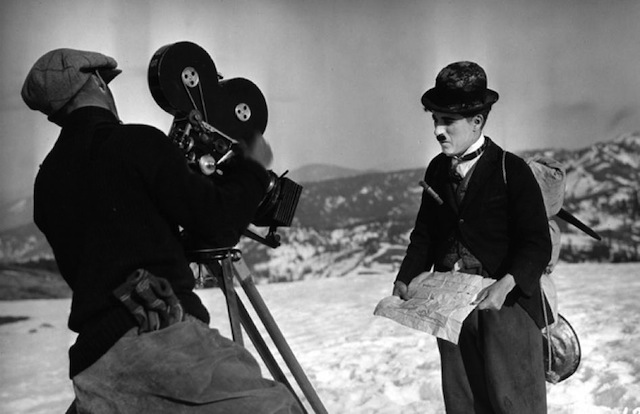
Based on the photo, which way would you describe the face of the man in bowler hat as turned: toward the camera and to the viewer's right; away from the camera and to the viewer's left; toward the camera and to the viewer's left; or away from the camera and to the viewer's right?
toward the camera and to the viewer's left

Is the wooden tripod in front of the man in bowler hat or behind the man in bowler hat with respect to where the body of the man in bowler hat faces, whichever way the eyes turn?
in front

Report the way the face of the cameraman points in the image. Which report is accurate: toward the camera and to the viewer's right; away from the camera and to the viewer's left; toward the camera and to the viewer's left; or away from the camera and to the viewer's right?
away from the camera and to the viewer's right

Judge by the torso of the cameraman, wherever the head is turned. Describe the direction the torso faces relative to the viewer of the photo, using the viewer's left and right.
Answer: facing away from the viewer and to the right of the viewer

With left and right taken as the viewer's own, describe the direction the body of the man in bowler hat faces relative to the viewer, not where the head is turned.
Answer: facing the viewer and to the left of the viewer

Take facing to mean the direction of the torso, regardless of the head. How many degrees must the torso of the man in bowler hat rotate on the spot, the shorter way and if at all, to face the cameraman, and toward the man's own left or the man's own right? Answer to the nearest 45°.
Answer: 0° — they already face them

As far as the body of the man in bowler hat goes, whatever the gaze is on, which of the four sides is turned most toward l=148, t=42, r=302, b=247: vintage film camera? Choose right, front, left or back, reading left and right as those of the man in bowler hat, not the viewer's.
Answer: front
